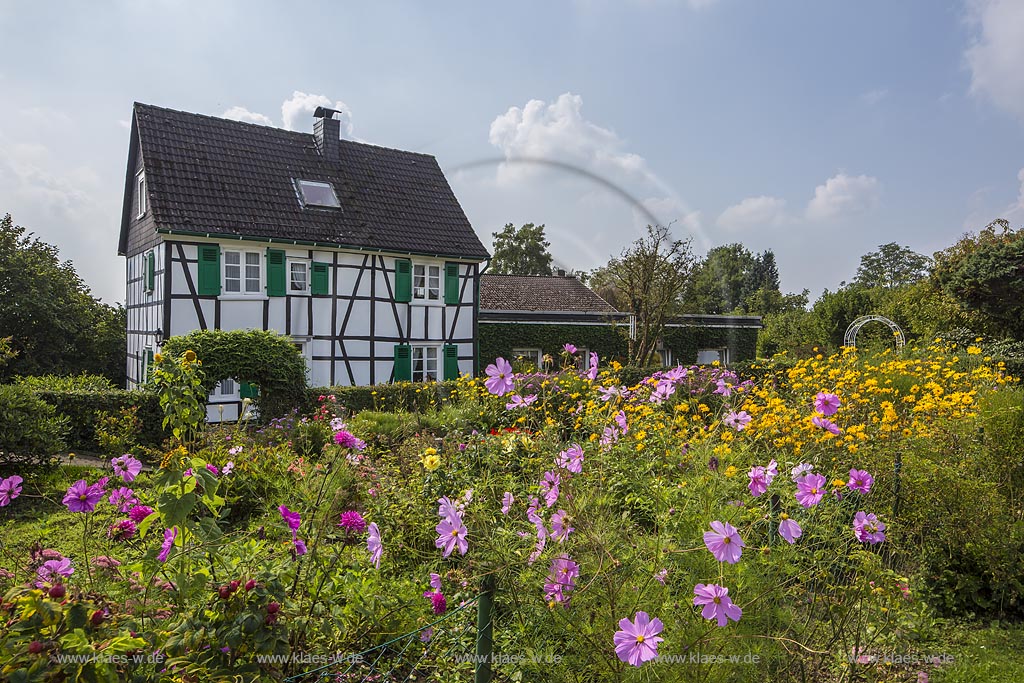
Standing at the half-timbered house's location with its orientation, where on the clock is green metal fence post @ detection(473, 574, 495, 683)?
The green metal fence post is roughly at 12 o'clock from the half-timbered house.

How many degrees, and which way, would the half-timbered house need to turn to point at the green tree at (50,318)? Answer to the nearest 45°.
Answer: approximately 135° to its right

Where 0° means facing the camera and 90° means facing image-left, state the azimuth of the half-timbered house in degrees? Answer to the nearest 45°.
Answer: approximately 0°

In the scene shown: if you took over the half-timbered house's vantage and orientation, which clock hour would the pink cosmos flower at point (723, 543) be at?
The pink cosmos flower is roughly at 12 o'clock from the half-timbered house.

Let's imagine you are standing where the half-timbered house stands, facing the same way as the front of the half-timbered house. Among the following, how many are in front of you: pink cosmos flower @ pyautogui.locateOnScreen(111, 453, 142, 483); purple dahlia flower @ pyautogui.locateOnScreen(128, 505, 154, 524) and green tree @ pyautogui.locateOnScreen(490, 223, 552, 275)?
2

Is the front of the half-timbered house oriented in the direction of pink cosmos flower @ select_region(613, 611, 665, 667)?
yes

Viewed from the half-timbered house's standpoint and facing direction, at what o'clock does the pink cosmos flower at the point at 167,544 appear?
The pink cosmos flower is roughly at 12 o'clock from the half-timbered house.

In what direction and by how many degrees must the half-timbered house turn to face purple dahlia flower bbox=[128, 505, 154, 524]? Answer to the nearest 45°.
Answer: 0° — it already faces it

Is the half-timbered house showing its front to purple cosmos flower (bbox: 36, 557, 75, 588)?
yes
